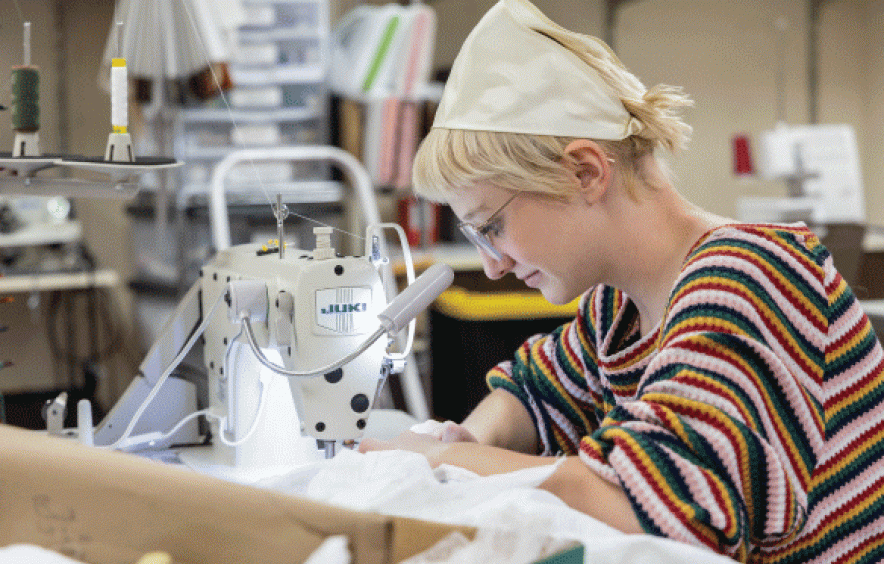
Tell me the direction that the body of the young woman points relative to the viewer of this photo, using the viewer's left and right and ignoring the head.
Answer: facing to the left of the viewer

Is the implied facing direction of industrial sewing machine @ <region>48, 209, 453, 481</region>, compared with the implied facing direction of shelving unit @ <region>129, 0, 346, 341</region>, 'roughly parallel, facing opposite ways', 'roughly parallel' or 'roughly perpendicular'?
roughly perpendicular

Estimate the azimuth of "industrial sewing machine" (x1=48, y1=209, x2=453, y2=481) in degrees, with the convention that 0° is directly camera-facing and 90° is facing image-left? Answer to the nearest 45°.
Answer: approximately 270°

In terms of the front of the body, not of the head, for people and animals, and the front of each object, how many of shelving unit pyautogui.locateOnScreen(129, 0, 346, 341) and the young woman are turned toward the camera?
1

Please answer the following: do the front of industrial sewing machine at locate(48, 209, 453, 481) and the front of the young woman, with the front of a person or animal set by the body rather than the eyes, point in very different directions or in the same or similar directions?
very different directions

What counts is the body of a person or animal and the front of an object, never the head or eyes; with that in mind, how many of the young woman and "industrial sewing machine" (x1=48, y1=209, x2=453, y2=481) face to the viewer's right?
1

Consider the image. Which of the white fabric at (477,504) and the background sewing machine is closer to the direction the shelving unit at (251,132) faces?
the white fabric

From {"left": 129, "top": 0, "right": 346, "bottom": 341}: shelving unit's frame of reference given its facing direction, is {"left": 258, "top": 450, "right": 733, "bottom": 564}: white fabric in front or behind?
in front

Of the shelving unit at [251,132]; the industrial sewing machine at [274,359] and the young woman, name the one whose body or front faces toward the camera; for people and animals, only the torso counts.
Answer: the shelving unit

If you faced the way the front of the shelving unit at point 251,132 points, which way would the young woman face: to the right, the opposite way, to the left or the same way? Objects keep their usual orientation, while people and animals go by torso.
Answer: to the right

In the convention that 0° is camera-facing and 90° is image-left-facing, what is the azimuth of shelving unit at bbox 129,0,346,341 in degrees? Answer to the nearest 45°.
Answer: approximately 0°

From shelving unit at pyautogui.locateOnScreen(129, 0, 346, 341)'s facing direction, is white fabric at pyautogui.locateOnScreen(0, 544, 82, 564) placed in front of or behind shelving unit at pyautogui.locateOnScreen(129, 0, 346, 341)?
in front
